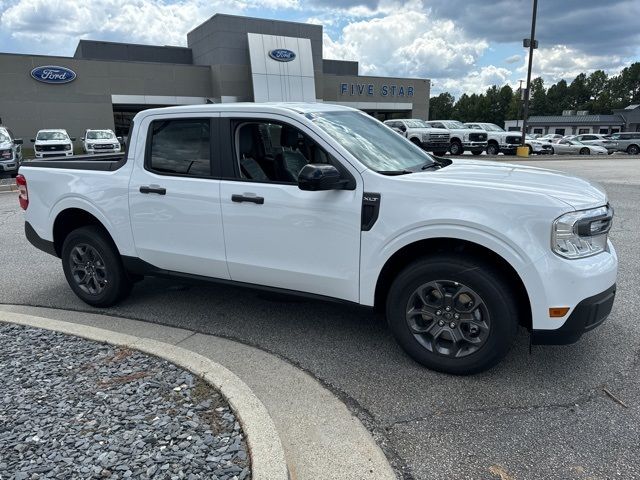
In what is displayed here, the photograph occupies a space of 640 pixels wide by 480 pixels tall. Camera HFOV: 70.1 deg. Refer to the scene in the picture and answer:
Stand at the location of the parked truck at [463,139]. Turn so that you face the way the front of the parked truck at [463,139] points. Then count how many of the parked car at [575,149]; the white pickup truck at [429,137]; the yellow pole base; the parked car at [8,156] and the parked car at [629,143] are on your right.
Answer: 2

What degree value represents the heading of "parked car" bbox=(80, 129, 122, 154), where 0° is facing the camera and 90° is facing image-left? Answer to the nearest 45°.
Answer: approximately 0°

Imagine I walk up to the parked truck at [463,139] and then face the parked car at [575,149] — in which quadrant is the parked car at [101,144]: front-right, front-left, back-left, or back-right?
back-left

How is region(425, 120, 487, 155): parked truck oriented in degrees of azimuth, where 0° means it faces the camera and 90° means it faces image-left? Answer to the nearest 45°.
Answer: approximately 315°

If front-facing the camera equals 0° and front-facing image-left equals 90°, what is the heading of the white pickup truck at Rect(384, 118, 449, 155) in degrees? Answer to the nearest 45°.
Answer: approximately 315°

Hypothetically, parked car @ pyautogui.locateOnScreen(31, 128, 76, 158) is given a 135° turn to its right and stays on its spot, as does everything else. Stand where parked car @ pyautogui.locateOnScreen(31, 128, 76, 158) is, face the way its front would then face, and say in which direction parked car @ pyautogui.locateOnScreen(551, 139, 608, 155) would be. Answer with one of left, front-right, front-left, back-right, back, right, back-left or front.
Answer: back-right

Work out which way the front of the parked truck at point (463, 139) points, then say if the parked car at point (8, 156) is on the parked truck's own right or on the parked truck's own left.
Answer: on the parked truck's own right

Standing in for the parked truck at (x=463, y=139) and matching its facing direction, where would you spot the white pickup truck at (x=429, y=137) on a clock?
The white pickup truck is roughly at 3 o'clock from the parked truck.

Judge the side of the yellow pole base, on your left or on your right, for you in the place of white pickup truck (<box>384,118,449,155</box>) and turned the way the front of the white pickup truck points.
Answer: on your left

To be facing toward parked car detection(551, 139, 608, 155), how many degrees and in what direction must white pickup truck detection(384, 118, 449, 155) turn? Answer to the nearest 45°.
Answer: approximately 90° to its left

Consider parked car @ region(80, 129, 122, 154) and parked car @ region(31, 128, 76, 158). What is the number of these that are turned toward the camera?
2

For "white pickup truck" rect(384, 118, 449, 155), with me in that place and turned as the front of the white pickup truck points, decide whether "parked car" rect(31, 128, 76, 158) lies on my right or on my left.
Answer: on my right
